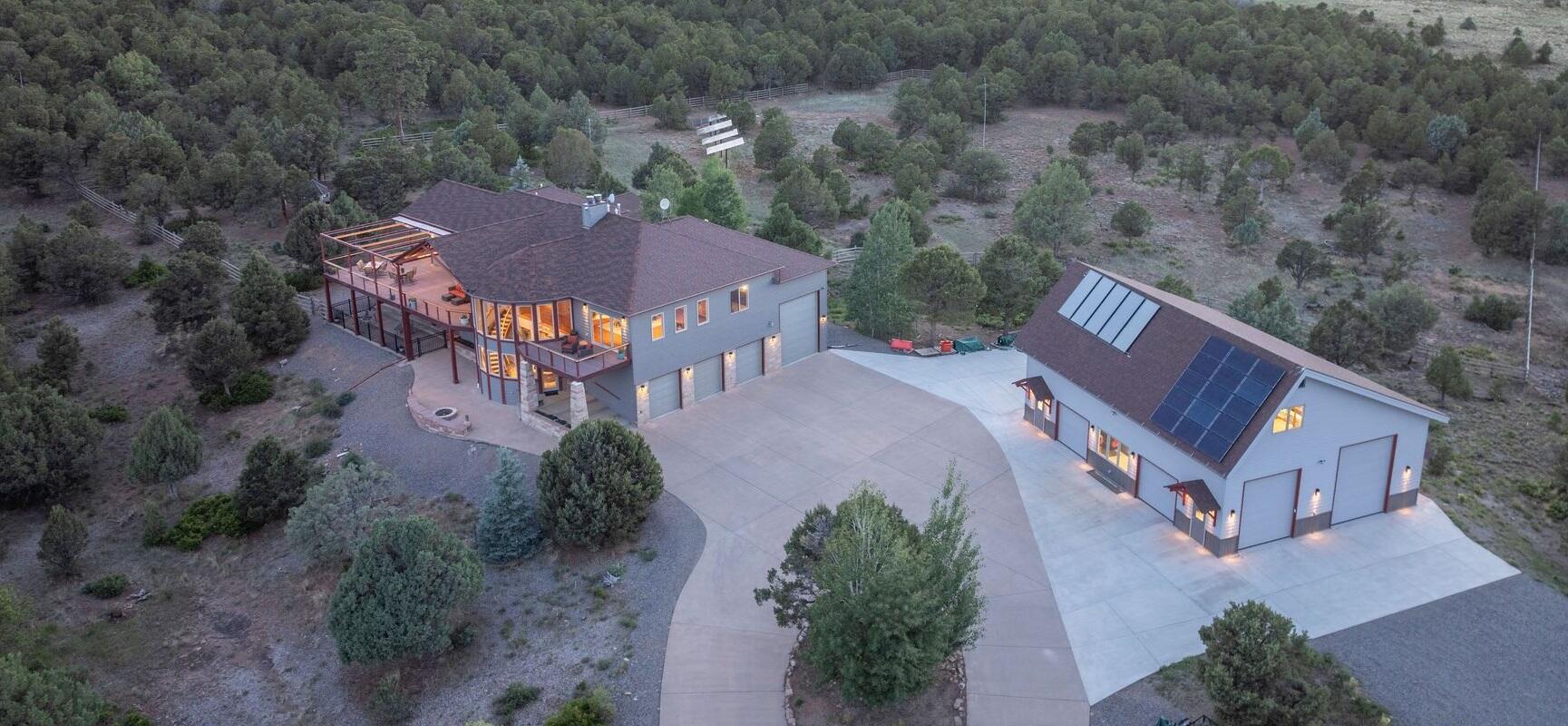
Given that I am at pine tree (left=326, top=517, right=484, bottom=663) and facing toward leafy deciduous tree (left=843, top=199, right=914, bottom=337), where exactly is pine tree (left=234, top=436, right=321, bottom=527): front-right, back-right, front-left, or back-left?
front-left

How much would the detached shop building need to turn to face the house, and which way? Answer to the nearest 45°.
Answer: approximately 45° to its right

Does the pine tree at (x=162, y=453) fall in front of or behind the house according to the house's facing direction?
in front

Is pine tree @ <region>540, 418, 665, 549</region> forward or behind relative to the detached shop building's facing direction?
forward

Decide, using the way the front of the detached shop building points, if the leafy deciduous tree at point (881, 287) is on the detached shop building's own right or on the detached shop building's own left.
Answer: on the detached shop building's own right

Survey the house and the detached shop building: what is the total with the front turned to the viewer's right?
0

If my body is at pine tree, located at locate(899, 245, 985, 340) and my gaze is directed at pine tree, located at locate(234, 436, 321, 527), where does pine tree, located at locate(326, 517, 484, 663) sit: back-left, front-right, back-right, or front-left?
front-left

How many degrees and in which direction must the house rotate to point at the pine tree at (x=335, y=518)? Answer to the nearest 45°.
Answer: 0° — it already faces it

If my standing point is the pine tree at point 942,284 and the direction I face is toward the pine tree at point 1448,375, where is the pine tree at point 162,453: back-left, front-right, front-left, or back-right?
back-right

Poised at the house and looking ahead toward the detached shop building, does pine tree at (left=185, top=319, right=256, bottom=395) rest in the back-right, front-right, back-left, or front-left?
back-right

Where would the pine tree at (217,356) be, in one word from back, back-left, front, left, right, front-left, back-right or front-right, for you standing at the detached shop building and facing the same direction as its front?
front-right

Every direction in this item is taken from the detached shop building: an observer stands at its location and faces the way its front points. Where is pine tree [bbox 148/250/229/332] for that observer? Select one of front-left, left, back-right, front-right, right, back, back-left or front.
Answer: front-right

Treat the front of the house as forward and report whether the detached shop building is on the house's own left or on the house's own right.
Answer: on the house's own left

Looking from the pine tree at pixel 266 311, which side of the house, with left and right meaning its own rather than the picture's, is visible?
right

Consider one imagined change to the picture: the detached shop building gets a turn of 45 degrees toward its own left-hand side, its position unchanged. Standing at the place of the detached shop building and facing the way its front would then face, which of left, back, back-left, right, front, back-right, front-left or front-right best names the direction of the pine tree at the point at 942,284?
back-right
